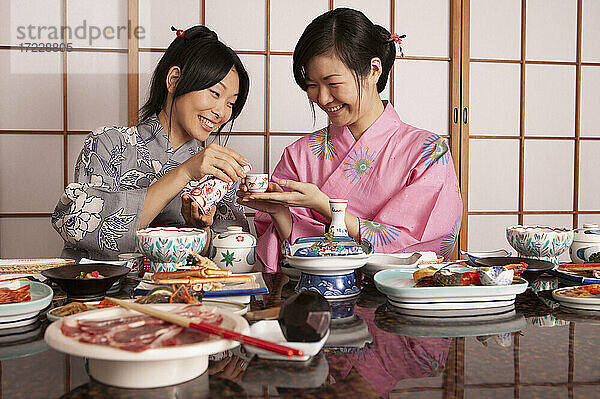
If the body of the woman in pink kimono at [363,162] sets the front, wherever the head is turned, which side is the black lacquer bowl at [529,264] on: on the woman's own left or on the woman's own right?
on the woman's own left

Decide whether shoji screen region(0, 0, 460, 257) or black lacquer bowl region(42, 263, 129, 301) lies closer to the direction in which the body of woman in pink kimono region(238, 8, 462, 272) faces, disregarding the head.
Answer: the black lacquer bowl

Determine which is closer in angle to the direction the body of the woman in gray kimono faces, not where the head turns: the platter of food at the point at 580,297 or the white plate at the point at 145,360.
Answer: the platter of food

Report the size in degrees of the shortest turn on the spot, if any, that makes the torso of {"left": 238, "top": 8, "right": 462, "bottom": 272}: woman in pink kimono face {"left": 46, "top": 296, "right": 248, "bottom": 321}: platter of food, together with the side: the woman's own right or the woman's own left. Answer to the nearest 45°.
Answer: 0° — they already face it

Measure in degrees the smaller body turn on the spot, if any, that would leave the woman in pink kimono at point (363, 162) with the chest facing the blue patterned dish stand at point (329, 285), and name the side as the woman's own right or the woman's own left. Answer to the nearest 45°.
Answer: approximately 45° to the woman's own left

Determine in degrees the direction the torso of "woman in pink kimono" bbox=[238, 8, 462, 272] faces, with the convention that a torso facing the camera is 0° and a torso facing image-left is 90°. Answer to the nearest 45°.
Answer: approximately 45°

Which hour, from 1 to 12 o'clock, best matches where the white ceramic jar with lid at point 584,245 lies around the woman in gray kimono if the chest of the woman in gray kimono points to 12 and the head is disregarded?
The white ceramic jar with lid is roughly at 12 o'clock from the woman in gray kimono.

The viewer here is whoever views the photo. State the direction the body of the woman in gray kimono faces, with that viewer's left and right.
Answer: facing the viewer and to the right of the viewer

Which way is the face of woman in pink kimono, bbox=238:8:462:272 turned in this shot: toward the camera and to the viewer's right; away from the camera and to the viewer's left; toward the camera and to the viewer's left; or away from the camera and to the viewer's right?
toward the camera and to the viewer's left

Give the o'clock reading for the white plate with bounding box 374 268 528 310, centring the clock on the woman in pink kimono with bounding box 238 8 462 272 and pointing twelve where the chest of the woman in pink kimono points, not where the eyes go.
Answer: The white plate is roughly at 10 o'clock from the woman in pink kimono.

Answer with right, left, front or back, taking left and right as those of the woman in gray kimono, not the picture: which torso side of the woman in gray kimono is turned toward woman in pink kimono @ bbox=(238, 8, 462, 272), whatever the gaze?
front

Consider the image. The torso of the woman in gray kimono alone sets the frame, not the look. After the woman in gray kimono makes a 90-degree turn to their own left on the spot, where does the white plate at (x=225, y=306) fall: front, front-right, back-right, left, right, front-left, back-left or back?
back-right

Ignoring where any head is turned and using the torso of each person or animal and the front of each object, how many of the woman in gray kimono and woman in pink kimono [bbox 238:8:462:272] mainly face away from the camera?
0
